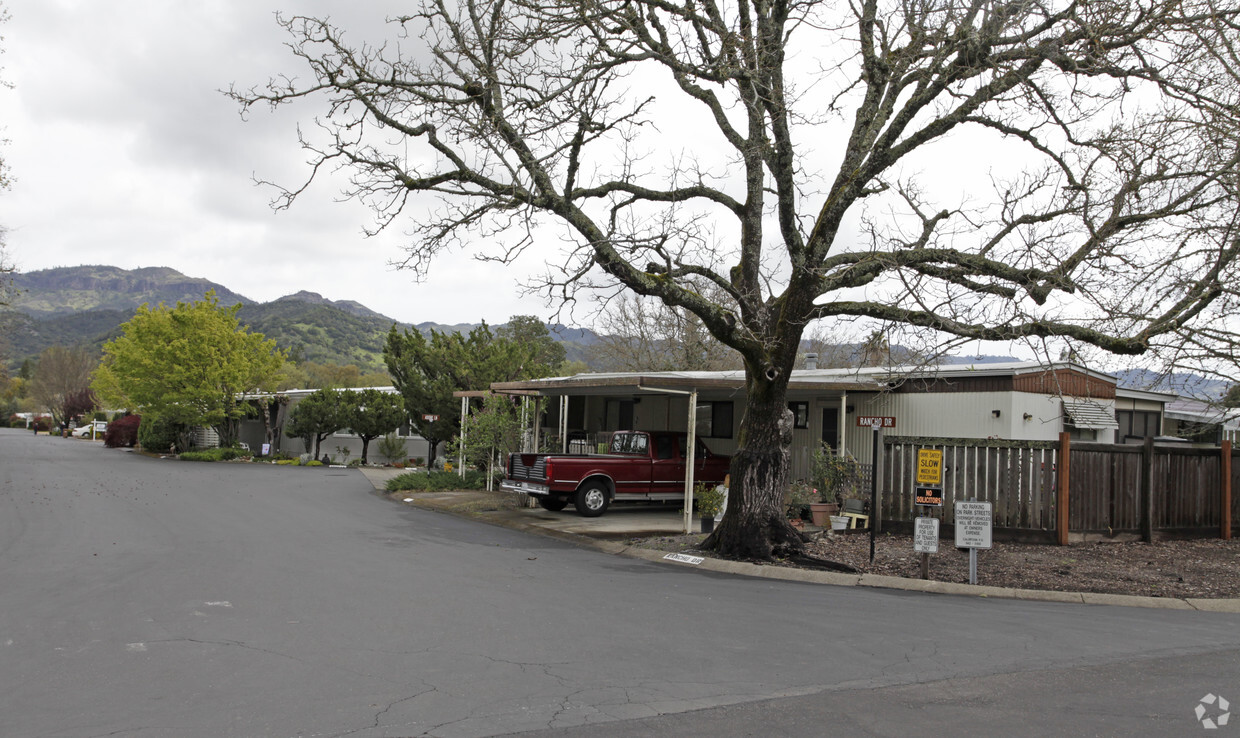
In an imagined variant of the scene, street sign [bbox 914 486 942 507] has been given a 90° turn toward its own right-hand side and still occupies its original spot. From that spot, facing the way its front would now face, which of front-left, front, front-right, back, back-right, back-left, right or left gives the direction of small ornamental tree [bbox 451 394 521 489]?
front-right

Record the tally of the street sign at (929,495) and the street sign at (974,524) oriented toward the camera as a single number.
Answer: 2

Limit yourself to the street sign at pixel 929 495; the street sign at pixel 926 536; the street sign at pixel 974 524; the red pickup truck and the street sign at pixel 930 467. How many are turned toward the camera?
4

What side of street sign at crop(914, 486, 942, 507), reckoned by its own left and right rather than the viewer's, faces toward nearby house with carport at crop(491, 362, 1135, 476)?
back

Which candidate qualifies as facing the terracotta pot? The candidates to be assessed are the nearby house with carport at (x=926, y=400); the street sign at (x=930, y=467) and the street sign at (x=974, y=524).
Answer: the nearby house with carport

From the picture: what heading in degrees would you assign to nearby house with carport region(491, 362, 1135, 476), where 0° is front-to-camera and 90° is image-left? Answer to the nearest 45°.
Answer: approximately 45°

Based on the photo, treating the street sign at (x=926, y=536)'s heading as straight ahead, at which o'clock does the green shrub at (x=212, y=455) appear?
The green shrub is roughly at 4 o'clock from the street sign.

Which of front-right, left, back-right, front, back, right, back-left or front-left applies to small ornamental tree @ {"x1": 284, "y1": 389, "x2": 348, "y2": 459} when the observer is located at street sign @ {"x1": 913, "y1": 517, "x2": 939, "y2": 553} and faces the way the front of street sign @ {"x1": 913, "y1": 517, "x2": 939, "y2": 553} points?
back-right

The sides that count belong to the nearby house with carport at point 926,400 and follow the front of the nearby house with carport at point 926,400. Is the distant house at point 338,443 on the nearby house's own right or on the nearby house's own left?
on the nearby house's own right
